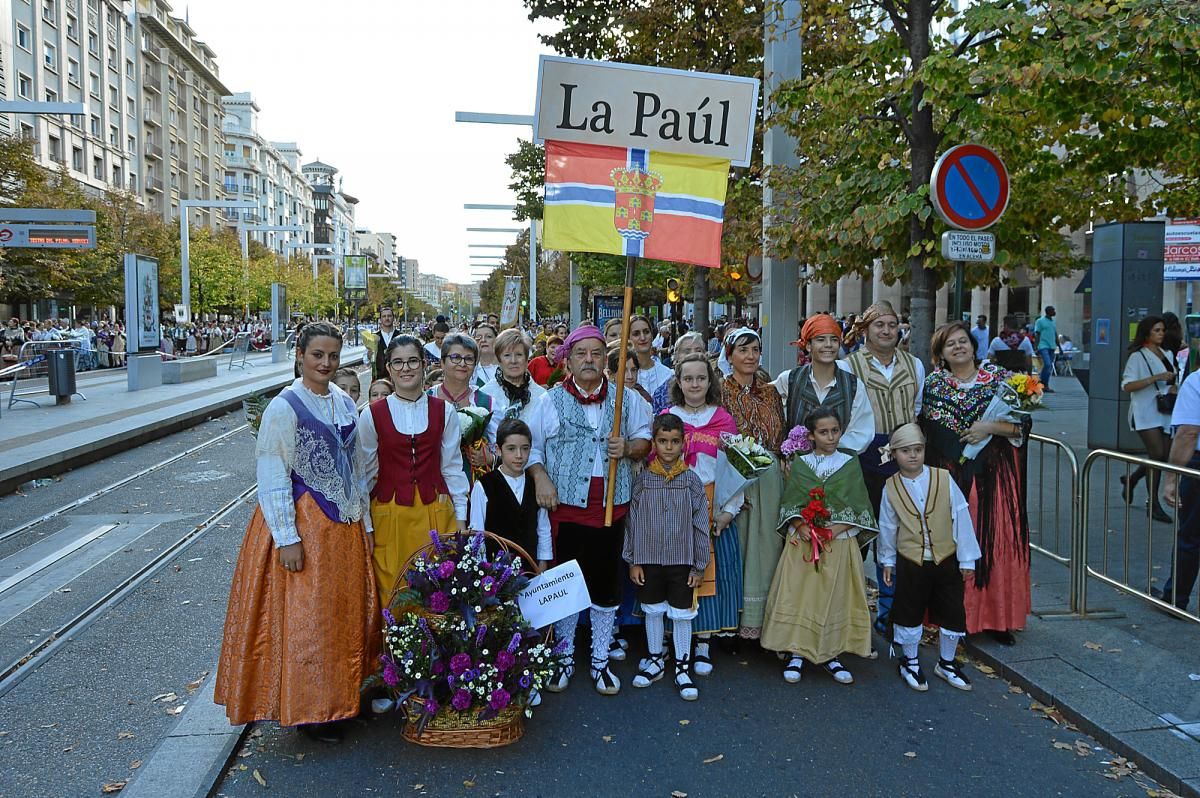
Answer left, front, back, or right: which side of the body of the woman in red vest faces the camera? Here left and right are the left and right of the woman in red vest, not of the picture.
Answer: front

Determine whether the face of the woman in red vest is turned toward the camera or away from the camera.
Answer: toward the camera

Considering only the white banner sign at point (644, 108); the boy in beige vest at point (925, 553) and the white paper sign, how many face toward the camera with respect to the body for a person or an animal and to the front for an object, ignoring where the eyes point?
3

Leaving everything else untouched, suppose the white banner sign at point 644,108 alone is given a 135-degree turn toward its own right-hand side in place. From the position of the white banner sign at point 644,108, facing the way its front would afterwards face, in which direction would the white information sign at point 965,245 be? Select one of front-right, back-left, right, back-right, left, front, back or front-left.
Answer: right

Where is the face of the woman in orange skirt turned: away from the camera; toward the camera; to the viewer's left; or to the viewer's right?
toward the camera

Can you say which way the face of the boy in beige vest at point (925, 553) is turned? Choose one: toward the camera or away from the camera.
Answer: toward the camera

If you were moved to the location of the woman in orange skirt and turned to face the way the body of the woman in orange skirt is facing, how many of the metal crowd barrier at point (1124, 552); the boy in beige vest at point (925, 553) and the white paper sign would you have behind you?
0

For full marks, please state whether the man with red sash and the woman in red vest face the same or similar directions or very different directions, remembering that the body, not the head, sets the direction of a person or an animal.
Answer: same or similar directions

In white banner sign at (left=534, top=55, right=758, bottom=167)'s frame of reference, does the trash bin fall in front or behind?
behind

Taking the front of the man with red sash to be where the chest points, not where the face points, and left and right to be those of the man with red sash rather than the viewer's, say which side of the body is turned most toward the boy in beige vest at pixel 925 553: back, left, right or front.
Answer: left

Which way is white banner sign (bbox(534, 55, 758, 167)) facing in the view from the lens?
facing the viewer

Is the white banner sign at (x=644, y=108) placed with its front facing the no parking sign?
no

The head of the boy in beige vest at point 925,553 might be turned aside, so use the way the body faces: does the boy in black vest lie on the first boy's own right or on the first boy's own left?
on the first boy's own right

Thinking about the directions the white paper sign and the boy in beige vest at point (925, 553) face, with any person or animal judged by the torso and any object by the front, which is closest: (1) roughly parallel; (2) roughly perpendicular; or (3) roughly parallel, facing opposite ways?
roughly parallel

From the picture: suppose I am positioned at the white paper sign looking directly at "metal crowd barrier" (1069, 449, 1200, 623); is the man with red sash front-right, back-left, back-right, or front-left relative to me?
front-left

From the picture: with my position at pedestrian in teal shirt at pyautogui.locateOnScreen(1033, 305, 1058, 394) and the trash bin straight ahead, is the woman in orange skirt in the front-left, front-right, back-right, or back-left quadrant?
front-left

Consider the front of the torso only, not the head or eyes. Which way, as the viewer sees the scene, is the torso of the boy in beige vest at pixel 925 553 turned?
toward the camera

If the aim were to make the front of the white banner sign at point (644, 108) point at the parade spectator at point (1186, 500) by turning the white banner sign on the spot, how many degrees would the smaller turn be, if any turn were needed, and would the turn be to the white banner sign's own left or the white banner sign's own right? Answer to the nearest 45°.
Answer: approximately 90° to the white banner sign's own left
